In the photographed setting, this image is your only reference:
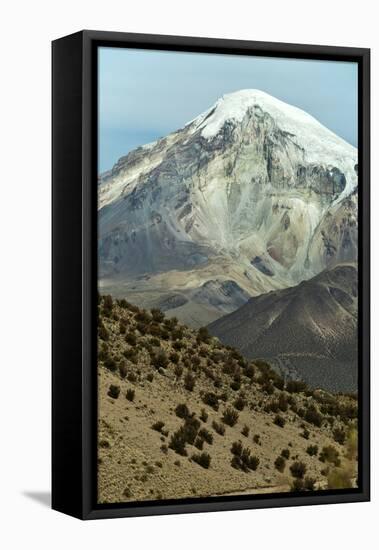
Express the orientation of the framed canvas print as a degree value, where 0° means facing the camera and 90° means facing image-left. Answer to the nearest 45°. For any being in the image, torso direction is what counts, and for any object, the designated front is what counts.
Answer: approximately 315°
